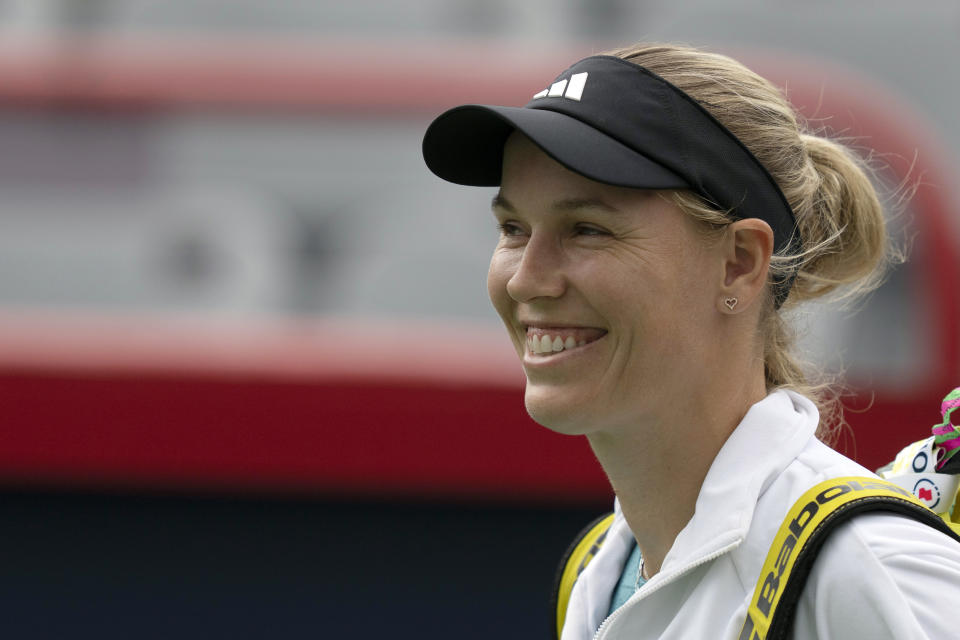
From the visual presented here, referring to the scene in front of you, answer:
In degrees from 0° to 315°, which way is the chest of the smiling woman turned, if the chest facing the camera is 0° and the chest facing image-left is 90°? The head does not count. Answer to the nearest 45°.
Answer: approximately 45°
